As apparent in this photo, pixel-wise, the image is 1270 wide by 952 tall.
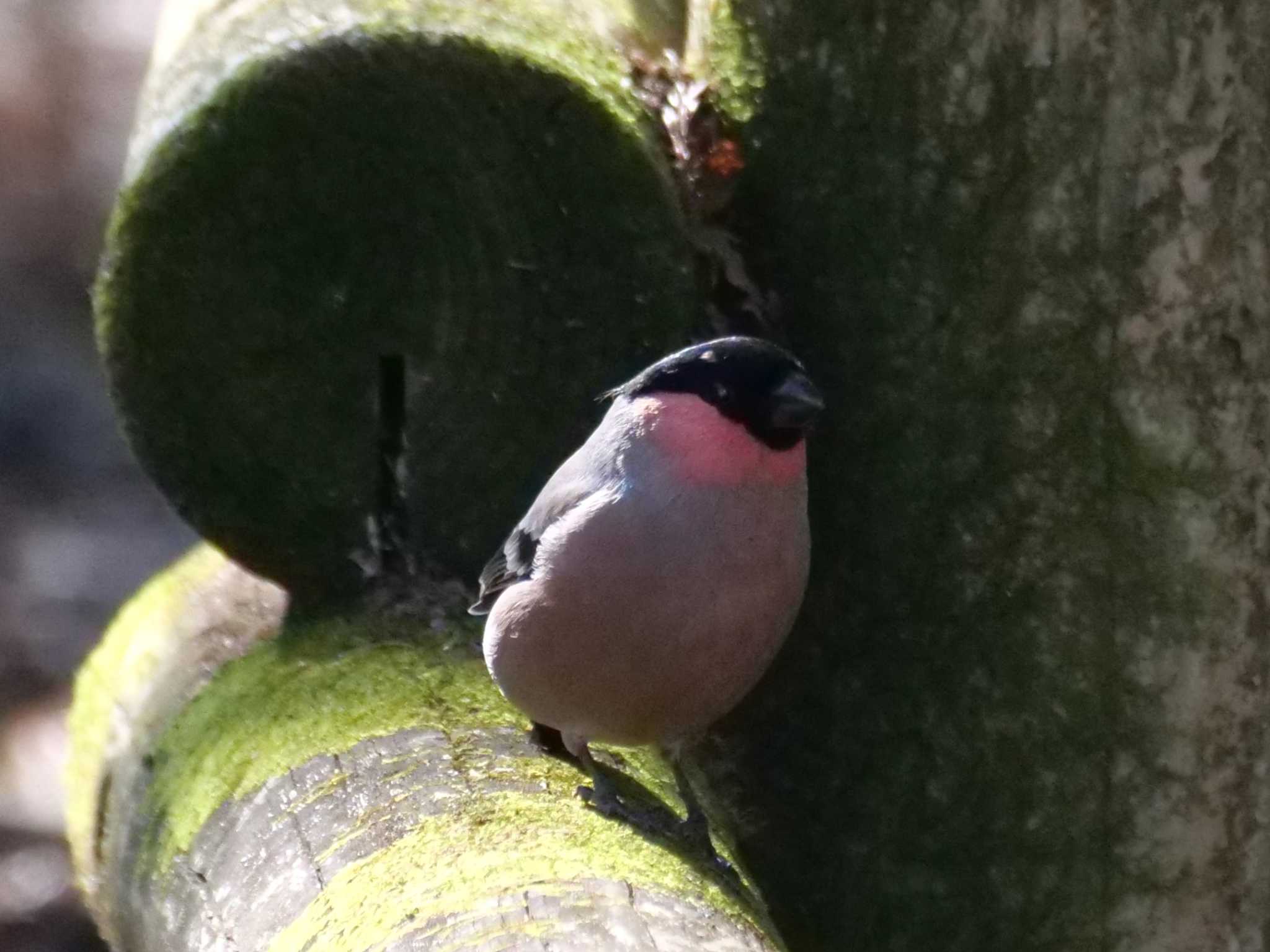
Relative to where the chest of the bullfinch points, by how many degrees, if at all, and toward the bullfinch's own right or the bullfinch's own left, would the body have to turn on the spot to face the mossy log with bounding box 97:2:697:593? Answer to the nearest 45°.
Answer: approximately 180°

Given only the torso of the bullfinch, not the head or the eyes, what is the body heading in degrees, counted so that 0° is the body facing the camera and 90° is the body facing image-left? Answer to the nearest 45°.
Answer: approximately 315°

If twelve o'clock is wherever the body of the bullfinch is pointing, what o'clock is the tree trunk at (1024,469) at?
The tree trunk is roughly at 10 o'clock from the bullfinch.
